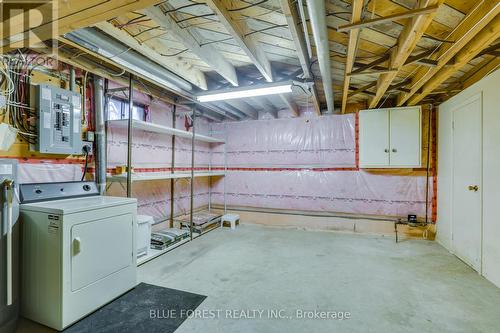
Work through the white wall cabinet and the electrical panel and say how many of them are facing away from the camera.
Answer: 0

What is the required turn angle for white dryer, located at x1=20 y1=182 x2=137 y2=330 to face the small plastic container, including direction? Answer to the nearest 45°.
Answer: approximately 90° to its left

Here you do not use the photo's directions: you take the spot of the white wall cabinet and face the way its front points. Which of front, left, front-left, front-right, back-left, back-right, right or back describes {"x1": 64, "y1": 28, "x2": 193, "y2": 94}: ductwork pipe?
front-right

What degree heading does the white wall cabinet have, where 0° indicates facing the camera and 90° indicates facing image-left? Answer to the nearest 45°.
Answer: approximately 0°

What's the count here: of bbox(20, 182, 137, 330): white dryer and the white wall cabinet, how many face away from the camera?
0

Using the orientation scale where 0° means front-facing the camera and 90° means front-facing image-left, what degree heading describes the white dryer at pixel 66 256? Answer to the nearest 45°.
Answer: approximately 315°

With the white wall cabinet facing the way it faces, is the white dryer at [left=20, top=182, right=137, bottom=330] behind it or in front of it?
in front

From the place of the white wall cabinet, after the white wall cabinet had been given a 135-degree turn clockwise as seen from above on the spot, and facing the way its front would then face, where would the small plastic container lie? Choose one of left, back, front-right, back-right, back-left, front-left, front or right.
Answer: left

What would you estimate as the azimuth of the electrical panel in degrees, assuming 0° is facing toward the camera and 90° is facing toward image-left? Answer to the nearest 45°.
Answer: approximately 315°

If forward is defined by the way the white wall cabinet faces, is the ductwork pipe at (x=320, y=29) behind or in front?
in front

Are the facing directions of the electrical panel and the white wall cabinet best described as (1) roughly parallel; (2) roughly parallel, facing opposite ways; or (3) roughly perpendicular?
roughly perpendicular

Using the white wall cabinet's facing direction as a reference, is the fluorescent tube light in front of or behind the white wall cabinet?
in front
